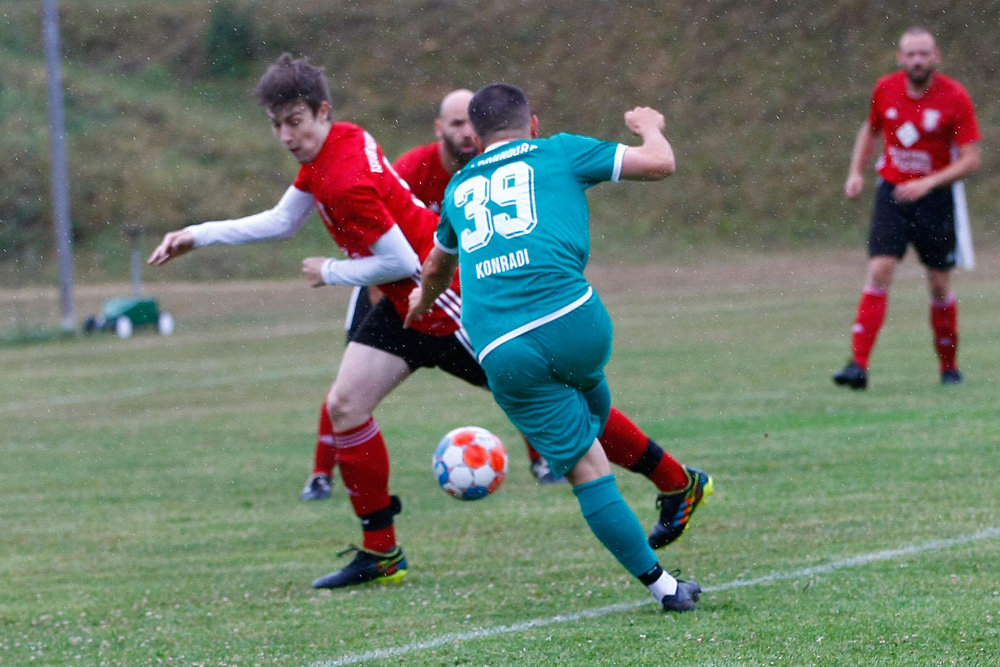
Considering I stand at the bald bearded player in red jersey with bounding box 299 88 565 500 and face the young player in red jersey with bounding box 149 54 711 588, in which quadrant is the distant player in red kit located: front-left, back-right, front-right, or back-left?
back-left

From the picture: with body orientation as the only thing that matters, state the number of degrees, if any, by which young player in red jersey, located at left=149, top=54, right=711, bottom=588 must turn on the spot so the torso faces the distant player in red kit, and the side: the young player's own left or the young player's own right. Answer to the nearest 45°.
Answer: approximately 135° to the young player's own right

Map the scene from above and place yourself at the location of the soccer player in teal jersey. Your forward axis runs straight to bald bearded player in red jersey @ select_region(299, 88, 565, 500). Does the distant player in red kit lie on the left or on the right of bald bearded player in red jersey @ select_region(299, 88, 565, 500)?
right

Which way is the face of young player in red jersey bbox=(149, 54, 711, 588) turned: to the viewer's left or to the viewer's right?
to the viewer's left

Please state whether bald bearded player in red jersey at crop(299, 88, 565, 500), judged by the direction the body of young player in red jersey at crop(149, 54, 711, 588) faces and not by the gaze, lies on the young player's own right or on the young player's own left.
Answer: on the young player's own right

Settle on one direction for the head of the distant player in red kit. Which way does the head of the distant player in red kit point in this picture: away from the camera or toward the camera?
toward the camera

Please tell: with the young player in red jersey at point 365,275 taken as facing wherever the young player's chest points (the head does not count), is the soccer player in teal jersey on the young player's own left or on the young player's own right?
on the young player's own left

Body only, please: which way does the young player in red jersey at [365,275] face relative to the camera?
to the viewer's left
